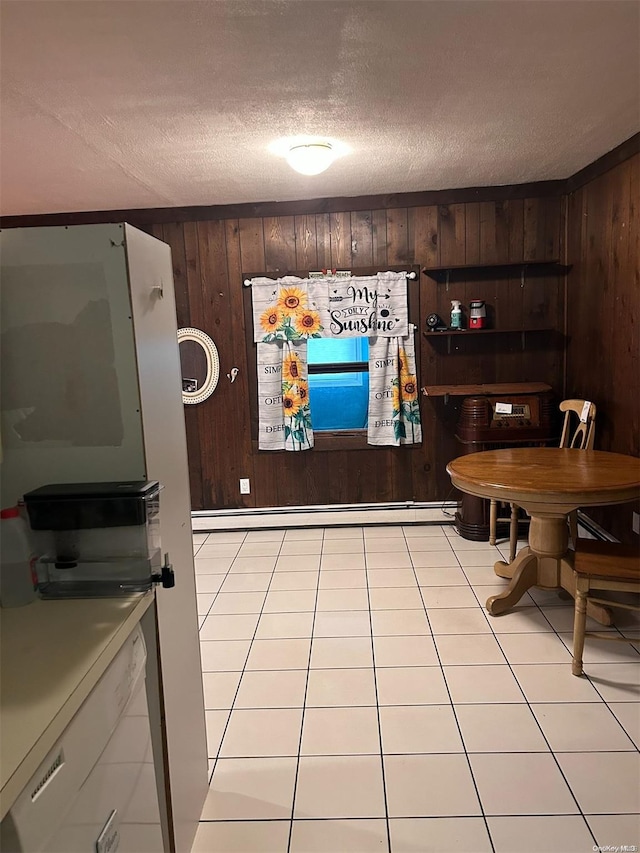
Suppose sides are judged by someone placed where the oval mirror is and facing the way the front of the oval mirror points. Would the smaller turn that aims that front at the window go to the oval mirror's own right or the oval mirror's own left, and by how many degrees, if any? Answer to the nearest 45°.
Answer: approximately 90° to the oval mirror's own left

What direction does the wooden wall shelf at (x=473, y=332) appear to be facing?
toward the camera

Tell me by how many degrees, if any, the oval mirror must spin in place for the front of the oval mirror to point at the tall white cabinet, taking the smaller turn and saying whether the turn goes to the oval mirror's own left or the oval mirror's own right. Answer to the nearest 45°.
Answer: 0° — it already faces it

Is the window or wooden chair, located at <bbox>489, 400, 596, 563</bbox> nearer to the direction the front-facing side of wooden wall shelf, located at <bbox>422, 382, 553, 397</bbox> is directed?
the wooden chair

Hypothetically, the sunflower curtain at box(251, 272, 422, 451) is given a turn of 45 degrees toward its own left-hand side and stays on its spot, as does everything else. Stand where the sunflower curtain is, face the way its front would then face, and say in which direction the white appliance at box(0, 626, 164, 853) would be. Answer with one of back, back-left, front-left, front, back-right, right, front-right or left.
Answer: front-right

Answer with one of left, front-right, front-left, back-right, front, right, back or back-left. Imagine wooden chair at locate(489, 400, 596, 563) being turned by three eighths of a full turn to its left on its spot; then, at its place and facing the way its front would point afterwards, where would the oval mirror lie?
back

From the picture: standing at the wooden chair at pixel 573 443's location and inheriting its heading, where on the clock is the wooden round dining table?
The wooden round dining table is roughly at 11 o'clock from the wooden chair.

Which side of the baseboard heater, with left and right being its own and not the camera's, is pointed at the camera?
front

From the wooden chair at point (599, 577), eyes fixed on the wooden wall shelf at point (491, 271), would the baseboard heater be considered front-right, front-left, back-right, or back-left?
front-left

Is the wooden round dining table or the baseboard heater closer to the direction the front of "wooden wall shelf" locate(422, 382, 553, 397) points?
the wooden round dining table

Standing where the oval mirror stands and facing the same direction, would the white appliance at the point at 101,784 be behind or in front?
in front

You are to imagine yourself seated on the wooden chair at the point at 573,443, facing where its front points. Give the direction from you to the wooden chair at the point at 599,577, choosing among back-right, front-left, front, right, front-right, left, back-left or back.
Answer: front-left
